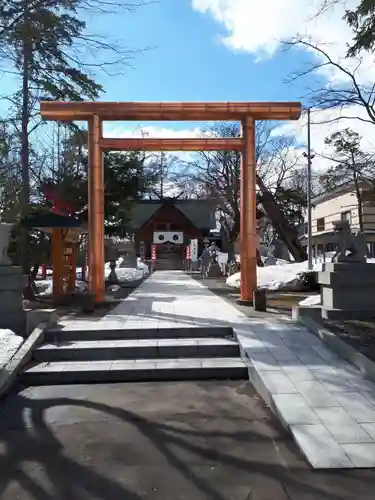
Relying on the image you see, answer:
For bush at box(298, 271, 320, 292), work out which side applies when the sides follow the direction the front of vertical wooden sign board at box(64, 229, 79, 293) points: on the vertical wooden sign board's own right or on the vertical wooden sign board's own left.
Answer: on the vertical wooden sign board's own left

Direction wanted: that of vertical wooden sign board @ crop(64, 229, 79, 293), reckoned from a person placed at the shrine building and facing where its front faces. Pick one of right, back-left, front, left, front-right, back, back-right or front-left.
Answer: front

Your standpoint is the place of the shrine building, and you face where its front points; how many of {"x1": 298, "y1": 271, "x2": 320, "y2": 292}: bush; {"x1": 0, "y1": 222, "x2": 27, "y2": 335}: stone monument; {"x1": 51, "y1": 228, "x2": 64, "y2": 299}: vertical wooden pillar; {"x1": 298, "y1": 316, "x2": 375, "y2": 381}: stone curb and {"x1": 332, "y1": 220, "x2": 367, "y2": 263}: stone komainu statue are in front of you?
5

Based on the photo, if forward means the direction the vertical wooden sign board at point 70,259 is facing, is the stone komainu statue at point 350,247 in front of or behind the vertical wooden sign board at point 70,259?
in front

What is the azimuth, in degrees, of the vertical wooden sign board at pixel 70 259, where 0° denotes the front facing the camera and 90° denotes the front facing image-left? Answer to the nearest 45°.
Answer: approximately 0°

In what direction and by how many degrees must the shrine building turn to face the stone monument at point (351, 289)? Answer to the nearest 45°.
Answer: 0° — it already faces it

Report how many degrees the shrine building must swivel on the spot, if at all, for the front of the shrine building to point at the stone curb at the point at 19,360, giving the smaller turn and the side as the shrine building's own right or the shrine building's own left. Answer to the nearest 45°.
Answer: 0° — it already faces it

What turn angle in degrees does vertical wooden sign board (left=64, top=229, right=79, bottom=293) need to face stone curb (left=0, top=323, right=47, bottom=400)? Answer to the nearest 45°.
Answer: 0° — it already faces it

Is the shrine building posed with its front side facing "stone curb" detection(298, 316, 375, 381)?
yes

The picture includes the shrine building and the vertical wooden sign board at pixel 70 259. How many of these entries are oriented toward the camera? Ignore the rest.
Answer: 2

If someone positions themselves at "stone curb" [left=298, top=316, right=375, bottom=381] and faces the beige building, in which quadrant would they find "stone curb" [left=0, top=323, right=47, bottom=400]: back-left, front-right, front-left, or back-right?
back-left

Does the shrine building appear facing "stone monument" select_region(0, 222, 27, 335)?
yes

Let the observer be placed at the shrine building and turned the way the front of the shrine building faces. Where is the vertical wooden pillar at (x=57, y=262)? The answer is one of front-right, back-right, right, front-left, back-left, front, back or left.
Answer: front

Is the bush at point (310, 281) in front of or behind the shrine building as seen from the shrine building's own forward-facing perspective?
in front

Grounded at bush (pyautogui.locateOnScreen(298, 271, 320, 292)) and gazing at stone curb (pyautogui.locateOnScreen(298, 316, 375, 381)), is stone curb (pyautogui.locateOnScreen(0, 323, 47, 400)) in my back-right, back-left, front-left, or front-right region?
front-right

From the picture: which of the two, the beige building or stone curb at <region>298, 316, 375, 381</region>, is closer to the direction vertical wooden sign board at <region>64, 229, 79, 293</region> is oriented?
the stone curb

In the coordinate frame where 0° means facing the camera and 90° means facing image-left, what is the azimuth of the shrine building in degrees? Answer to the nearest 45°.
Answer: approximately 0°
